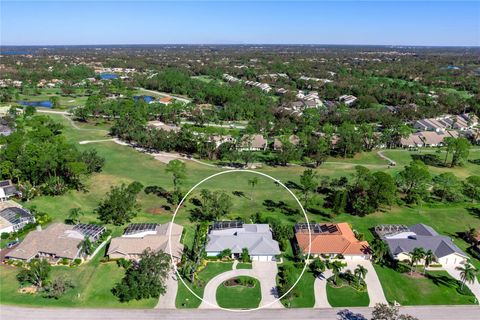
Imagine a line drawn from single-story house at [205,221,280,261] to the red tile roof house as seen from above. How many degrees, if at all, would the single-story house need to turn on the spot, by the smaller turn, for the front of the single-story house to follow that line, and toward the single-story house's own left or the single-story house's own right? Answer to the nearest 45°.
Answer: approximately 90° to the single-story house's own left

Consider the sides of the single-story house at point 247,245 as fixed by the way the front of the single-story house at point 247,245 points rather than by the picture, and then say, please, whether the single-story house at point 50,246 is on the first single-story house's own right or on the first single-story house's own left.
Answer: on the first single-story house's own right

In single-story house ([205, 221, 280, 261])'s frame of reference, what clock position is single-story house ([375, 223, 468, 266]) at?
single-story house ([375, 223, 468, 266]) is roughly at 9 o'clock from single-story house ([205, 221, 280, 261]).

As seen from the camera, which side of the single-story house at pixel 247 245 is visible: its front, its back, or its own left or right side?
front

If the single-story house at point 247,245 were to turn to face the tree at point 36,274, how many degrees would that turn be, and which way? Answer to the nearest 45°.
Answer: approximately 90° to its right

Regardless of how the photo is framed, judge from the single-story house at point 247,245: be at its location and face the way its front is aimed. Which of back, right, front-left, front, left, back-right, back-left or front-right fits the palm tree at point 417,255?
left

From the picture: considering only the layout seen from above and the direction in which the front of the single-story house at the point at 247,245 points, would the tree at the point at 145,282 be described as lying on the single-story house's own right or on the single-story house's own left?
on the single-story house's own right

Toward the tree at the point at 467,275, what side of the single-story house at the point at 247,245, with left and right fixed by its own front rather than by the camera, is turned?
left

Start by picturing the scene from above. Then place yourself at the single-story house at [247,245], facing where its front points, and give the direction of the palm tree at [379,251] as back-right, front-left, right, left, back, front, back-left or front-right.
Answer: left

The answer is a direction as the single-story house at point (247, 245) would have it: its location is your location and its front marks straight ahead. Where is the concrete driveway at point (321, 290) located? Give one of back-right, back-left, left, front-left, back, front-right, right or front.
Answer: front-left

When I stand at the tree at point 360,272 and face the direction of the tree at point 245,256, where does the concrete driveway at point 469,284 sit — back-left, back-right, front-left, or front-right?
back-right
